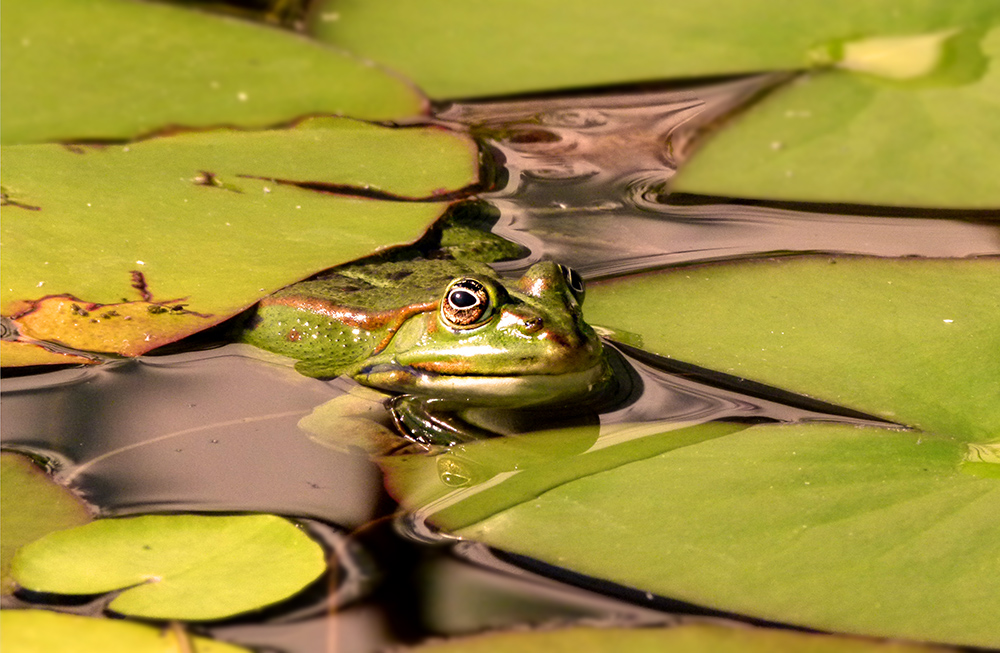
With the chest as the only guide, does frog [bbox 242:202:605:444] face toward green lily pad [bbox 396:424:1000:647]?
yes

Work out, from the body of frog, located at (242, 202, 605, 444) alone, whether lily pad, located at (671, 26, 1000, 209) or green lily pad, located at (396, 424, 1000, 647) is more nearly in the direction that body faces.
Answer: the green lily pad

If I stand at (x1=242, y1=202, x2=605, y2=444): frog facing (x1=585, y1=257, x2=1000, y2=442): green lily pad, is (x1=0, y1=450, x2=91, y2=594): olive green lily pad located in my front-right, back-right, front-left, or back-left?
back-right

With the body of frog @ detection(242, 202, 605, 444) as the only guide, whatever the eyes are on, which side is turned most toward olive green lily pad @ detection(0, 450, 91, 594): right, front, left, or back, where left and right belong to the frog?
right

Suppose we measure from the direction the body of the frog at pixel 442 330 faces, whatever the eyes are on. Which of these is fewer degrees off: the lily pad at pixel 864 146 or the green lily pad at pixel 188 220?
the lily pad

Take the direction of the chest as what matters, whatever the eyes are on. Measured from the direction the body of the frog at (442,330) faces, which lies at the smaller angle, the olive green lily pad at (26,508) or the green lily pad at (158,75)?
the olive green lily pad

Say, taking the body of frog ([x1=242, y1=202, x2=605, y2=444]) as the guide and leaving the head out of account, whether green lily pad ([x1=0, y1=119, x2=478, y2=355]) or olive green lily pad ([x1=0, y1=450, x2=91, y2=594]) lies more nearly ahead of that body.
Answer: the olive green lily pad

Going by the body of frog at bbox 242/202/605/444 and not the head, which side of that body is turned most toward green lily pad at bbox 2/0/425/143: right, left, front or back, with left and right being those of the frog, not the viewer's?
back

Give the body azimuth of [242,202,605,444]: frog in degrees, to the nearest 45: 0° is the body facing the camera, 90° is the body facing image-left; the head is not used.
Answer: approximately 315°
